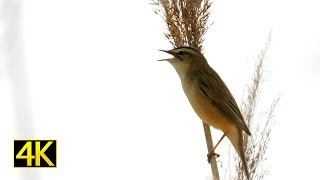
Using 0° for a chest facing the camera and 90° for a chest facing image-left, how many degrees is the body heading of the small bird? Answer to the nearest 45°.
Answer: approximately 90°
